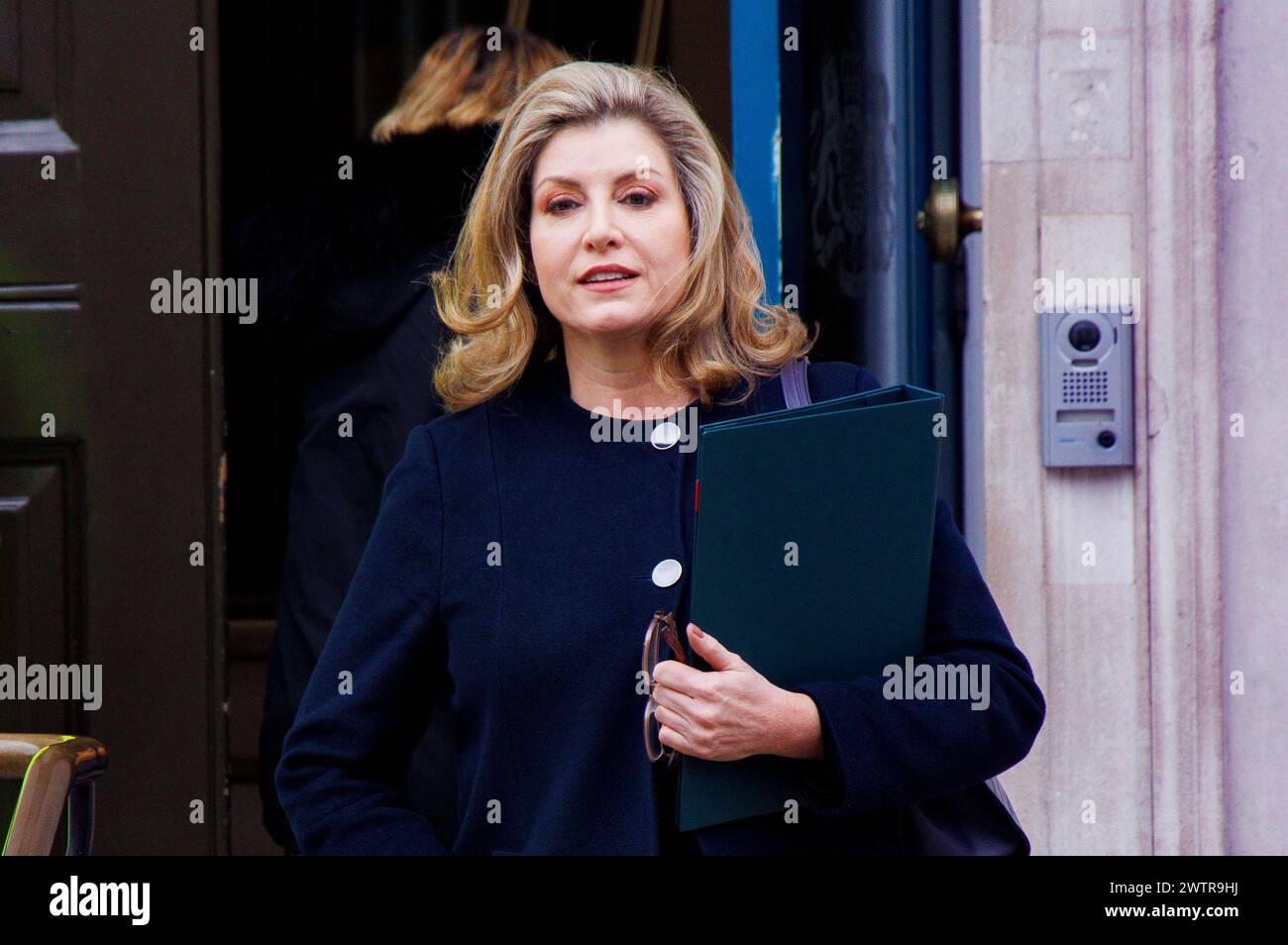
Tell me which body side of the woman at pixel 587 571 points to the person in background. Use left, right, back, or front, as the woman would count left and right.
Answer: back

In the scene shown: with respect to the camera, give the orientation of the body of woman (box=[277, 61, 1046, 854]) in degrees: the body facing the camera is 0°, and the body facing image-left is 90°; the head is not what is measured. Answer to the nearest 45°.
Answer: approximately 0°

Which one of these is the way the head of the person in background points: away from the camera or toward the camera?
away from the camera
